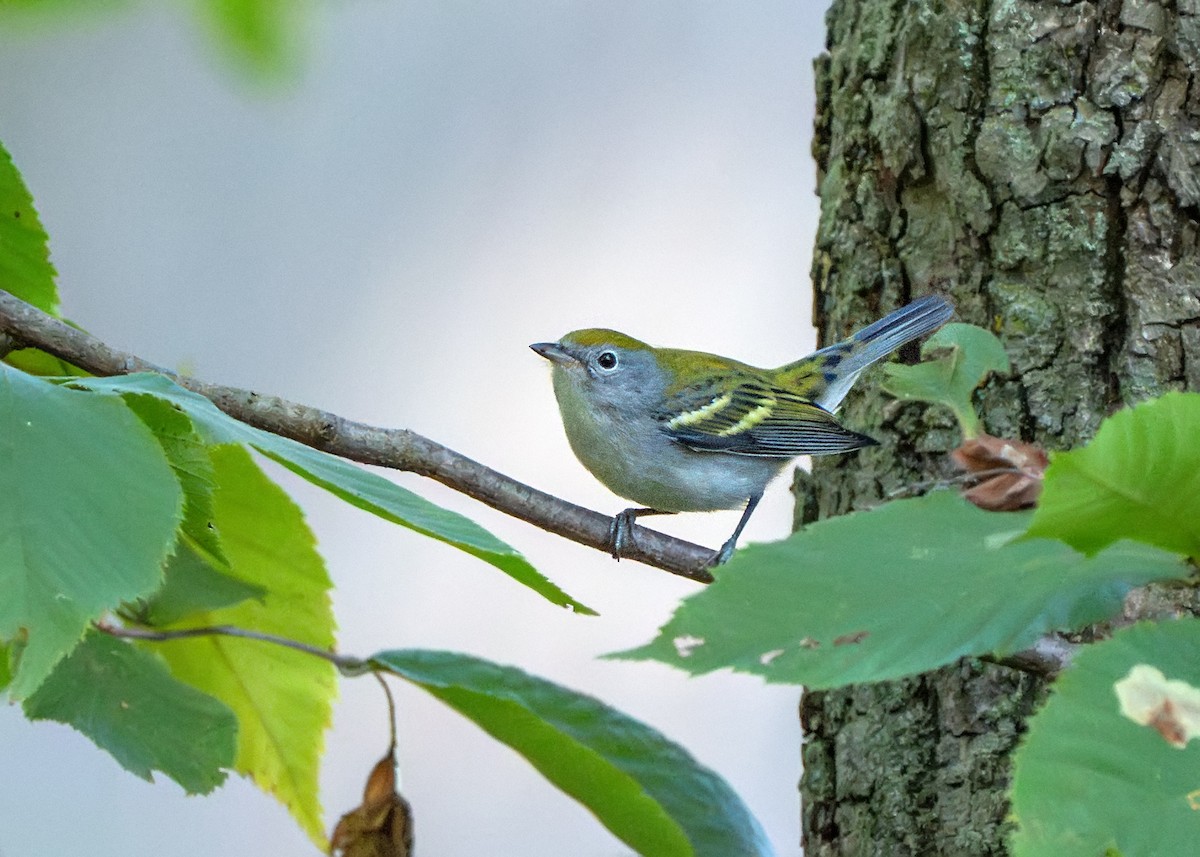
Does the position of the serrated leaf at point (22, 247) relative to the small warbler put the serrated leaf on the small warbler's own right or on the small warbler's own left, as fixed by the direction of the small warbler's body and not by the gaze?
on the small warbler's own left

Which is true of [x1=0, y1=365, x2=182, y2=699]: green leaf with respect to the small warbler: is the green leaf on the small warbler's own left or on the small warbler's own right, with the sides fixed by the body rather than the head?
on the small warbler's own left

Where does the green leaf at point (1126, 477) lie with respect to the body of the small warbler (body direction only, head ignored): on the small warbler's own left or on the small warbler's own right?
on the small warbler's own left

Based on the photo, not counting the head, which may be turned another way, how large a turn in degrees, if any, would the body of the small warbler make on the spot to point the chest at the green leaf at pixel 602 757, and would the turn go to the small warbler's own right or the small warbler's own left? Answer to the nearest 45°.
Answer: approximately 90° to the small warbler's own left

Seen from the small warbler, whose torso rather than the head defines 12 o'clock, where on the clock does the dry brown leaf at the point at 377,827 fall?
The dry brown leaf is roughly at 12 o'clock from the small warbler.

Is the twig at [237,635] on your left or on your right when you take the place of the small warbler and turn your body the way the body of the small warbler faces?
on your left

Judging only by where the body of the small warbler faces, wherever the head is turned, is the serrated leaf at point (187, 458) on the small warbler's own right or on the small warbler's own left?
on the small warbler's own left

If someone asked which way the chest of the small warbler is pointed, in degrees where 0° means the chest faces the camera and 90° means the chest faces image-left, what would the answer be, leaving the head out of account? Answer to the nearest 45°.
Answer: approximately 90°
